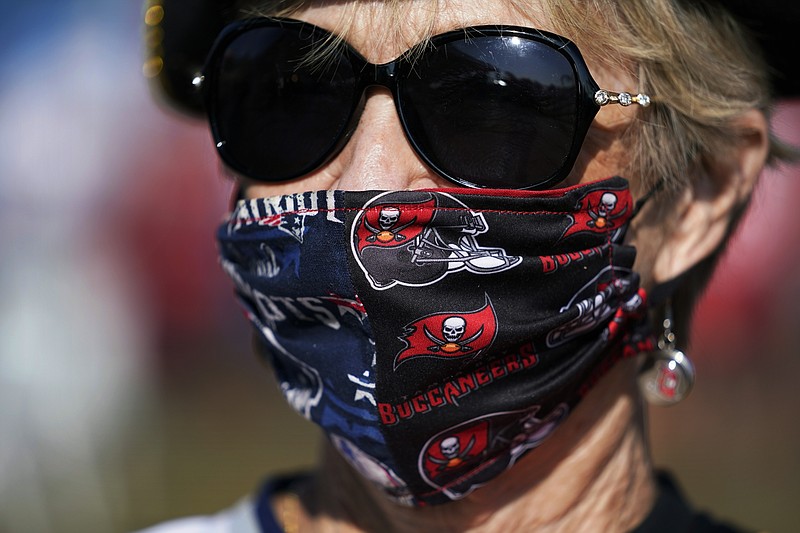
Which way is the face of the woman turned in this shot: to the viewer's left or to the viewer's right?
to the viewer's left
